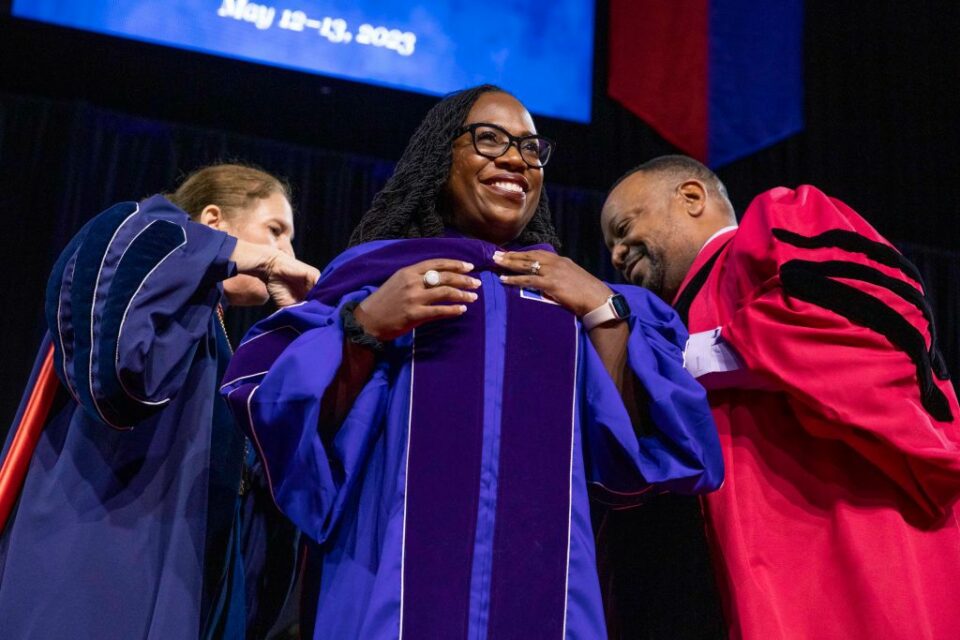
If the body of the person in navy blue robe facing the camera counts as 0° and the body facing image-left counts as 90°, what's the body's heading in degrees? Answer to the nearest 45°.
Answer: approximately 270°

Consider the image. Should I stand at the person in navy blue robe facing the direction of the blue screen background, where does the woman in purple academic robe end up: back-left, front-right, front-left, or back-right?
back-right

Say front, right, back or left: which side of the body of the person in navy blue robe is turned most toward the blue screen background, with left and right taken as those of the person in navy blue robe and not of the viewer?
left

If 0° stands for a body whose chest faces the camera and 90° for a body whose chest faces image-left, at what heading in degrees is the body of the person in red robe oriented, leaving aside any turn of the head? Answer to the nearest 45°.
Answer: approximately 90°

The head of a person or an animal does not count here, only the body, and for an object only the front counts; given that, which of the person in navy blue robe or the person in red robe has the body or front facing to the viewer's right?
the person in navy blue robe

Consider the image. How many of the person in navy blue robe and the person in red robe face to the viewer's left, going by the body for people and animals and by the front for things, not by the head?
1

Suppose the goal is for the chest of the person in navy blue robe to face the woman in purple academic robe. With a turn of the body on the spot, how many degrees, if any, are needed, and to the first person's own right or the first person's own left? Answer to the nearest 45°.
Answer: approximately 45° to the first person's own right

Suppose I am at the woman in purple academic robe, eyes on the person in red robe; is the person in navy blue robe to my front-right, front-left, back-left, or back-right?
back-left

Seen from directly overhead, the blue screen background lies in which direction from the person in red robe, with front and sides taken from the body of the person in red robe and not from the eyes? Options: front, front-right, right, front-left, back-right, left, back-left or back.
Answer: front-right
